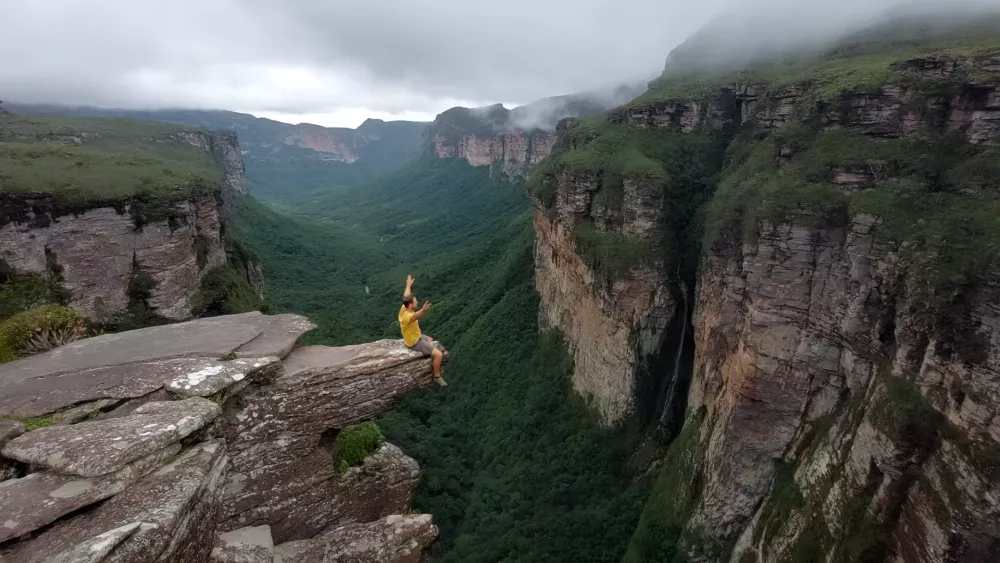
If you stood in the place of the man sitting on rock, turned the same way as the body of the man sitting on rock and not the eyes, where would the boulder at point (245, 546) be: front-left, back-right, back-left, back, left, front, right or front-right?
back-right

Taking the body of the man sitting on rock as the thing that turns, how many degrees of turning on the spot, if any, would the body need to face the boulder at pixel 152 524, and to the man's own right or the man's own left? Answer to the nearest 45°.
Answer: approximately 135° to the man's own right

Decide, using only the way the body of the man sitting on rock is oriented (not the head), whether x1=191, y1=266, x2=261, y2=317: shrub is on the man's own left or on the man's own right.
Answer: on the man's own left

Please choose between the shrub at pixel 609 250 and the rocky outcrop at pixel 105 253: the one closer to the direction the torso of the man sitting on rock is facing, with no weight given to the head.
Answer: the shrub

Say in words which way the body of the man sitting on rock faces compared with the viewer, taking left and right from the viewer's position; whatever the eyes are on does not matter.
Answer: facing to the right of the viewer

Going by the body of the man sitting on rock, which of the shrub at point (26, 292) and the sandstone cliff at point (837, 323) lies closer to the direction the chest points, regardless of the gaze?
the sandstone cliff
